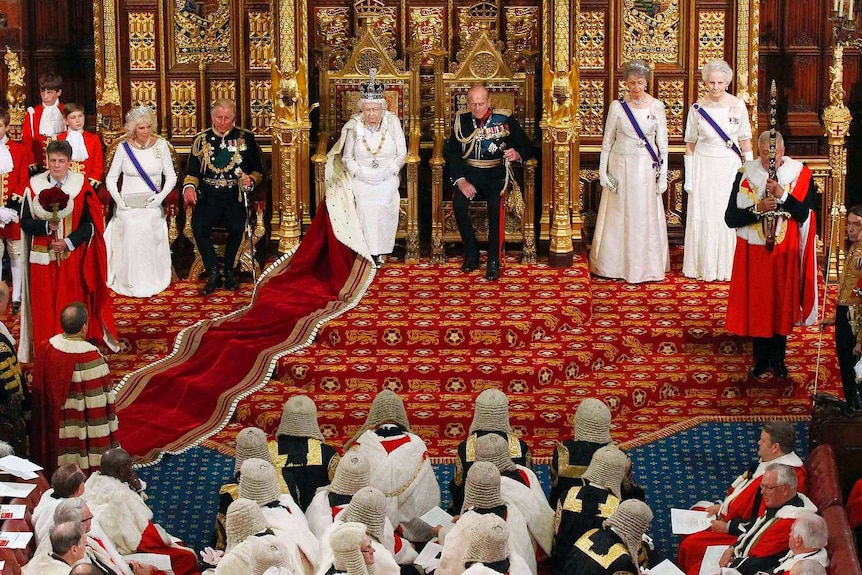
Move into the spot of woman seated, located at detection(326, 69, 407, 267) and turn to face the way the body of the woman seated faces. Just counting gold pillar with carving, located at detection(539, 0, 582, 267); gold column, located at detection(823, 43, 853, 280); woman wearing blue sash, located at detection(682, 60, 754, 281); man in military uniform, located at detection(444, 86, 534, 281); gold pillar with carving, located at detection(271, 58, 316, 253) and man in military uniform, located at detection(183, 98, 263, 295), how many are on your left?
4

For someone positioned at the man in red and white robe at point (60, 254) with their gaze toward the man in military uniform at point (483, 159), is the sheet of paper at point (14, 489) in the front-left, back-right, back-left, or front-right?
back-right

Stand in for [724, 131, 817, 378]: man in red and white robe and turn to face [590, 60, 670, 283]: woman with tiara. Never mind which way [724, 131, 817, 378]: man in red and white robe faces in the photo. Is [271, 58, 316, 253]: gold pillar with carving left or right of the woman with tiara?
left

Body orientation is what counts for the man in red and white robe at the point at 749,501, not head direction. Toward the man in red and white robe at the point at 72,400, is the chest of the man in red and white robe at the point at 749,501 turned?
yes

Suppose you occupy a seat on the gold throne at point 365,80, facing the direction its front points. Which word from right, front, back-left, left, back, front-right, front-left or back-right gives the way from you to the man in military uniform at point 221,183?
front-right

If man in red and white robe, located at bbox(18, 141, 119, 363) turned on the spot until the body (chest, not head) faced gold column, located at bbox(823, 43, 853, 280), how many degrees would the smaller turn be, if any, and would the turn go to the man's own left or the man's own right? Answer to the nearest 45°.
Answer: approximately 90° to the man's own left

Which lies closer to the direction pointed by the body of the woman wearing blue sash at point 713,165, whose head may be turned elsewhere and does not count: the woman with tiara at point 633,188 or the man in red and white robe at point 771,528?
the man in red and white robe

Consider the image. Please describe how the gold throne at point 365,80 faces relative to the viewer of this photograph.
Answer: facing the viewer

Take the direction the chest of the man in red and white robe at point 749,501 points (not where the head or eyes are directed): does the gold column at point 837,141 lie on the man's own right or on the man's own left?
on the man's own right

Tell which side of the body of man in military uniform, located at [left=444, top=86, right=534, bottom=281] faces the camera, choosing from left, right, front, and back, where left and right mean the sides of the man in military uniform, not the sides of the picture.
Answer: front

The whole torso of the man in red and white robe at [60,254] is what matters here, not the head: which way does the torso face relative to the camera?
toward the camera

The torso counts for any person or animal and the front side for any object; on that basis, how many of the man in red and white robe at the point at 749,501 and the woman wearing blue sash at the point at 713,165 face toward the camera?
1

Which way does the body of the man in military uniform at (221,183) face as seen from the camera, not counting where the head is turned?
toward the camera

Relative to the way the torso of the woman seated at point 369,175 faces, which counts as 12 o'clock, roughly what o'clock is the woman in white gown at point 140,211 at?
The woman in white gown is roughly at 3 o'clock from the woman seated.

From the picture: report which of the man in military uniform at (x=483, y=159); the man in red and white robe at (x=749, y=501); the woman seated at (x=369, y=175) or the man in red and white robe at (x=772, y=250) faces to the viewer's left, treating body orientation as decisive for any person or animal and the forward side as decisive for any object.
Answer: the man in red and white robe at (x=749, y=501)

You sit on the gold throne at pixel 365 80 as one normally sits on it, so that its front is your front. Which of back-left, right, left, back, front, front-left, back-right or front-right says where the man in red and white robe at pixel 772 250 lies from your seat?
front-left
